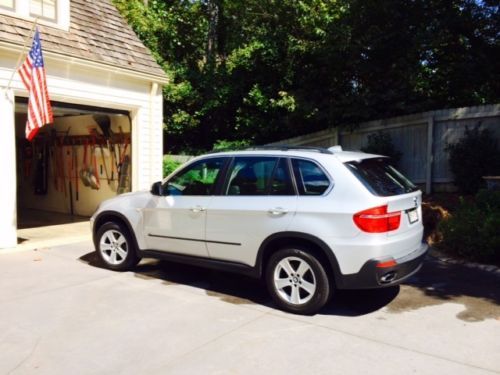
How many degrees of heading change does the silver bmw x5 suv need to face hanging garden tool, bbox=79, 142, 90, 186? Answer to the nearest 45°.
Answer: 0° — it already faces it

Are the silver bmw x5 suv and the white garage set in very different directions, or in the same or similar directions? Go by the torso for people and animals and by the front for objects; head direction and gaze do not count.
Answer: very different directions

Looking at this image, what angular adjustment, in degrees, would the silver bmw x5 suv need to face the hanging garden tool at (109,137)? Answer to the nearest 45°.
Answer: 0° — it already faces it

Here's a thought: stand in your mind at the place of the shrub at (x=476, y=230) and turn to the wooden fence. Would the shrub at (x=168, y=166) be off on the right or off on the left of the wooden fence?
left

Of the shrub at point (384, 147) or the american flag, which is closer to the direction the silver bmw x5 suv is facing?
the american flag

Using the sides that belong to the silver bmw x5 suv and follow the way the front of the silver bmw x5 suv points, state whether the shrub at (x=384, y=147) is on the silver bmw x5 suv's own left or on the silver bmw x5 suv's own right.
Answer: on the silver bmw x5 suv's own right

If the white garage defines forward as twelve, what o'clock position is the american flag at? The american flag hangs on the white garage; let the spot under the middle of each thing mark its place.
The american flag is roughly at 2 o'clock from the white garage.

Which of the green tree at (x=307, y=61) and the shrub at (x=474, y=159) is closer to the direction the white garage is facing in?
the shrub

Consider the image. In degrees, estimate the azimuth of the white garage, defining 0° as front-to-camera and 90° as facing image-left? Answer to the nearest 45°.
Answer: approximately 315°

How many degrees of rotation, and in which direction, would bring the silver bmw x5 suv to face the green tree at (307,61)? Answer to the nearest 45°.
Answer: approximately 45° to its right

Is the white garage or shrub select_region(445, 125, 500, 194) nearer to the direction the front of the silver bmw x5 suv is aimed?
the white garage

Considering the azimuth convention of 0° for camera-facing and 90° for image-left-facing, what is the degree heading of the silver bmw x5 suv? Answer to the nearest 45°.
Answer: approximately 135°
